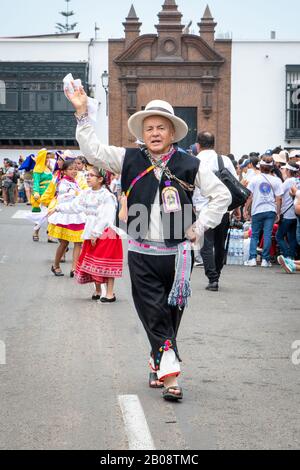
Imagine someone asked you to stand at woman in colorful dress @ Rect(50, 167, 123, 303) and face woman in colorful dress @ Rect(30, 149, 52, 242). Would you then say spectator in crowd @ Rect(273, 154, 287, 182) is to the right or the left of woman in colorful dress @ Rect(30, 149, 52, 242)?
right
